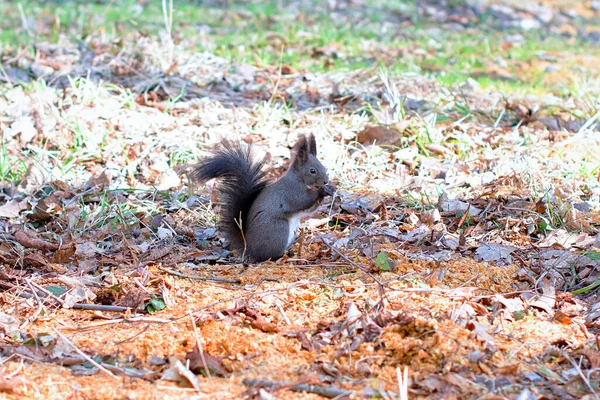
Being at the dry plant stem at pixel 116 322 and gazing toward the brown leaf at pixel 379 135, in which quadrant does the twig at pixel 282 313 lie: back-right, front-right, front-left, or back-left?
front-right

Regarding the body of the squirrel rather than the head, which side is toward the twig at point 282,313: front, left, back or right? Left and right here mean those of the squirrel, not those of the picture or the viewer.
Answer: right

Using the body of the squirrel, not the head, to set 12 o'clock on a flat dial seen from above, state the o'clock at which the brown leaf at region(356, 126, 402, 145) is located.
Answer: The brown leaf is roughly at 10 o'clock from the squirrel.

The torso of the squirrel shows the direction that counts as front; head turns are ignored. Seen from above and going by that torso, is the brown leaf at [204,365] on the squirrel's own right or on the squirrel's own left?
on the squirrel's own right

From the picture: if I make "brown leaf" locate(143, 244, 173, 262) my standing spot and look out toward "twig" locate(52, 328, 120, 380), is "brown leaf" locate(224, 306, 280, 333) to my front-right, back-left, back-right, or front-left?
front-left

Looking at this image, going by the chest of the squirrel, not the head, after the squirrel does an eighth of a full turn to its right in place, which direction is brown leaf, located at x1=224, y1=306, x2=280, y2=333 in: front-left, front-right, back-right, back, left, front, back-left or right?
front-right

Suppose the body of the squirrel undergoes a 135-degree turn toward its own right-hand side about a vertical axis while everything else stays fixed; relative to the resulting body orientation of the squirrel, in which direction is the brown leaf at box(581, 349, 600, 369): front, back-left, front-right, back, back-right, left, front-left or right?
left

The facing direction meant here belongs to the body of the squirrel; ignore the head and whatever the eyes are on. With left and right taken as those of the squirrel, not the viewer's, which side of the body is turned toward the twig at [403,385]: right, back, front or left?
right

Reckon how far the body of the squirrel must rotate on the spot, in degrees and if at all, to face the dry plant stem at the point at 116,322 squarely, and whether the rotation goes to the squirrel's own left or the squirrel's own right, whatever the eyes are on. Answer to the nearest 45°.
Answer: approximately 135° to the squirrel's own right

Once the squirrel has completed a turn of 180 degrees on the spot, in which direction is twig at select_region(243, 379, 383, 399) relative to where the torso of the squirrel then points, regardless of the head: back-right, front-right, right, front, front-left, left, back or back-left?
left

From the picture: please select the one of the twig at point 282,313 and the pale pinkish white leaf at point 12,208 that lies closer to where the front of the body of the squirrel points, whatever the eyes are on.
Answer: the twig

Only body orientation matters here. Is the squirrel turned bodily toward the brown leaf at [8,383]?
no

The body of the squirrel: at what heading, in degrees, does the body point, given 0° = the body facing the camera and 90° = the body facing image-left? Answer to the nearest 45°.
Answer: approximately 270°

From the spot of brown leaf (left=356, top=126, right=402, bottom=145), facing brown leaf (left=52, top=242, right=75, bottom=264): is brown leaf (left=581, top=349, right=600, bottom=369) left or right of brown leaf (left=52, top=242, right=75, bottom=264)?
left

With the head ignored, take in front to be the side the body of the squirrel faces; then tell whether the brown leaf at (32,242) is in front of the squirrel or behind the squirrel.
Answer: behind
